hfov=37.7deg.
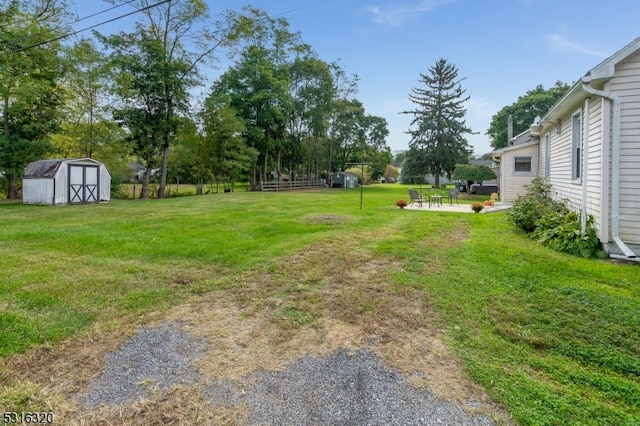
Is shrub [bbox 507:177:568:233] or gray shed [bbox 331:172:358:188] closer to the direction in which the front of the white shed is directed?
the shrub

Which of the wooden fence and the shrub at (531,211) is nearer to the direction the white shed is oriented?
the shrub

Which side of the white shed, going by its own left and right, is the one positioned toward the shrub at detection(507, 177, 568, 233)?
front

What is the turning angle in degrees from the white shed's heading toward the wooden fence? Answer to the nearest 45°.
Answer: approximately 90° to its left

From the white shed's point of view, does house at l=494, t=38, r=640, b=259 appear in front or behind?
in front
